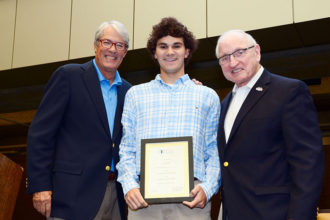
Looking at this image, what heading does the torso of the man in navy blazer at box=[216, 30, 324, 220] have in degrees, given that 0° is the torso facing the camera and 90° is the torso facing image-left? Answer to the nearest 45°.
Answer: approximately 45°

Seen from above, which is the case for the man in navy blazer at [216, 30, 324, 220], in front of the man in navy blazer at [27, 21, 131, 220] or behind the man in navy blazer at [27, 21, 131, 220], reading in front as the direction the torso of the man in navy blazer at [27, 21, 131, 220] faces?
in front

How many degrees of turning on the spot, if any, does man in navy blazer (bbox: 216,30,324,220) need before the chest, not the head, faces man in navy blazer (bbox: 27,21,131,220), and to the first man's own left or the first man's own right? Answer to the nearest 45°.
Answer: approximately 45° to the first man's own right

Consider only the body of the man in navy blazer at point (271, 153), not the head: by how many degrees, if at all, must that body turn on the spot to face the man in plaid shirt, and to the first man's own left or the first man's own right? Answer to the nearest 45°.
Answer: approximately 45° to the first man's own right

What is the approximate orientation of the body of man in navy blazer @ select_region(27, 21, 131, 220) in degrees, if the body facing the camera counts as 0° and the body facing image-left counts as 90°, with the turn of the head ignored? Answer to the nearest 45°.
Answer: approximately 315°

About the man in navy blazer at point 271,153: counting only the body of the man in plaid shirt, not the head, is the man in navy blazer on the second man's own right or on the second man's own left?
on the second man's own left

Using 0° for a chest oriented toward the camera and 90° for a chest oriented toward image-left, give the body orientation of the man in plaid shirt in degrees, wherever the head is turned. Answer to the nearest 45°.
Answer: approximately 0°
